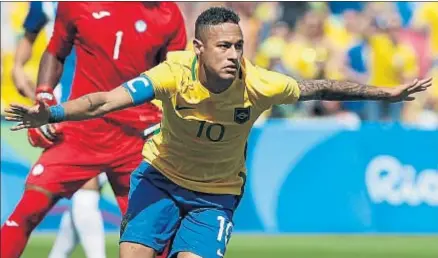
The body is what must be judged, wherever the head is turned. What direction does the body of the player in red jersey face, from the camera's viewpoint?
toward the camera

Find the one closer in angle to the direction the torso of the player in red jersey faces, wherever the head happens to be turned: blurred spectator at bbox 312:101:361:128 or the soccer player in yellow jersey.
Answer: the soccer player in yellow jersey

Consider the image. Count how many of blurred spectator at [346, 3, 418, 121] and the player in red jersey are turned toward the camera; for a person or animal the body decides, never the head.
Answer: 2

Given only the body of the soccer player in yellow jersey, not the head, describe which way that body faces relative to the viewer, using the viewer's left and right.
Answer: facing the viewer and to the right of the viewer

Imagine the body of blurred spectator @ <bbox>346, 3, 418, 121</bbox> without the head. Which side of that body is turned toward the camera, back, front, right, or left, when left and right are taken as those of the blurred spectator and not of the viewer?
front

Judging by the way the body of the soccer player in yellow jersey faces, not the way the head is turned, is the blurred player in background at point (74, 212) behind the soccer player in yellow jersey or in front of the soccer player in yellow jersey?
behind

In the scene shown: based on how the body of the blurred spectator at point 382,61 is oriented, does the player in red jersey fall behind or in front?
in front
